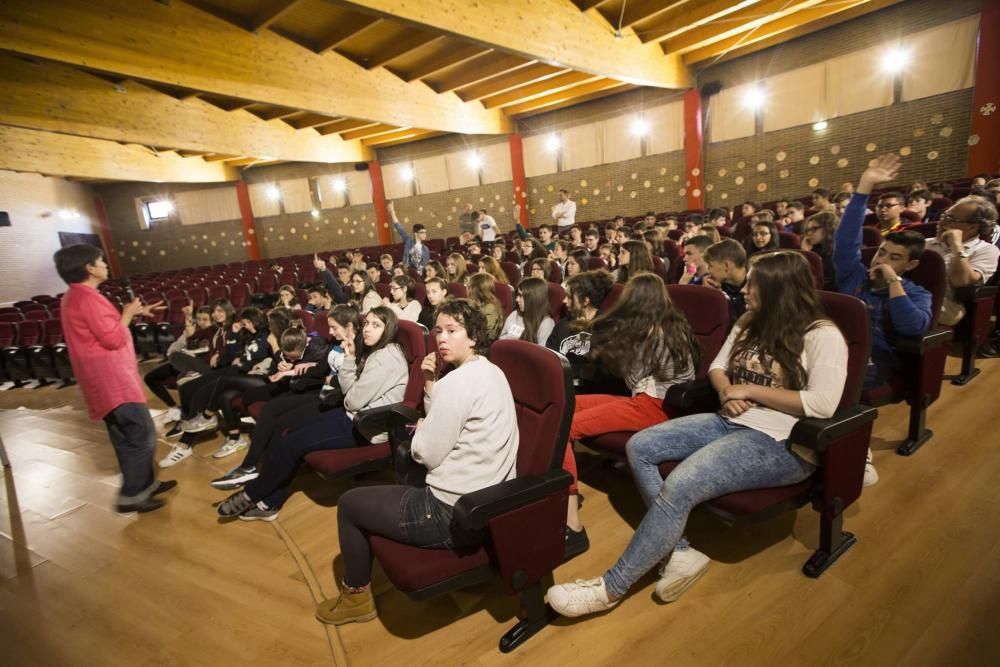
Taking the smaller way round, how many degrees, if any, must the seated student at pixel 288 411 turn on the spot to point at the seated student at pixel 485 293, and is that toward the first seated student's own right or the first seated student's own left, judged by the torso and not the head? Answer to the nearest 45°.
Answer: approximately 180°

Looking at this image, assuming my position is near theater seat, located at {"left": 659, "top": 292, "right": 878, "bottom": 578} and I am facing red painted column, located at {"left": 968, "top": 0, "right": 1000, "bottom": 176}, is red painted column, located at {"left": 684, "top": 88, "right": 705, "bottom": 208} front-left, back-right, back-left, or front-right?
front-left

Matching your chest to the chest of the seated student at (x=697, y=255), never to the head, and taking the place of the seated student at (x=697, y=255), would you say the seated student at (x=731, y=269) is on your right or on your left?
on your left

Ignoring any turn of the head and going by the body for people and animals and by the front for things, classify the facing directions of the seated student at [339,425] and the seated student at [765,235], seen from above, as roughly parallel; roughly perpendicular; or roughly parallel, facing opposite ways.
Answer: roughly parallel

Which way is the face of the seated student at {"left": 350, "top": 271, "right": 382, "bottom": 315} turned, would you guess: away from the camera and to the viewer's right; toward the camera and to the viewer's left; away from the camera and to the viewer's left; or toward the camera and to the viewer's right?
toward the camera and to the viewer's left

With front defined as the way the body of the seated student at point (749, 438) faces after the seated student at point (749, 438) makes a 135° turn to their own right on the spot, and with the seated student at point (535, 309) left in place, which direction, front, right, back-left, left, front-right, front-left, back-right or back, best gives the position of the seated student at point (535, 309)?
front-left

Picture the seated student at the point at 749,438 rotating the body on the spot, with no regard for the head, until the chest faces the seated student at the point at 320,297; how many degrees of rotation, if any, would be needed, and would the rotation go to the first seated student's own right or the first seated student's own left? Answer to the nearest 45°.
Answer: approximately 90° to the first seated student's own right

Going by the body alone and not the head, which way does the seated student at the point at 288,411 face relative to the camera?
to the viewer's left

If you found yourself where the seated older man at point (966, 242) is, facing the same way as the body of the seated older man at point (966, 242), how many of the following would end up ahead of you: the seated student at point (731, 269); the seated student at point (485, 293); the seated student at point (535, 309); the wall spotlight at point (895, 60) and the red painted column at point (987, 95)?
3

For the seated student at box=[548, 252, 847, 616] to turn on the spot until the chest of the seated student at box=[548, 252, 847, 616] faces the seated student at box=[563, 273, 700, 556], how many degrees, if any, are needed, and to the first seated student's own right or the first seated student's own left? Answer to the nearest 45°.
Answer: approximately 90° to the first seated student's own right

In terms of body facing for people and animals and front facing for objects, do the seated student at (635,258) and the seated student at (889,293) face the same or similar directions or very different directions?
same or similar directions

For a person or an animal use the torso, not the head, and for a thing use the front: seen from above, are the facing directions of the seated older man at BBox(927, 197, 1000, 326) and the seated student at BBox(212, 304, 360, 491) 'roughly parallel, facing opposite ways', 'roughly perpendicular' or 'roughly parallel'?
roughly parallel

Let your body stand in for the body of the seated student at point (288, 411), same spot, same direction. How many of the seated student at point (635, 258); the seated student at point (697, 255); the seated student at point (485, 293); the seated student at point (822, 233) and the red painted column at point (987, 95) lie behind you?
5

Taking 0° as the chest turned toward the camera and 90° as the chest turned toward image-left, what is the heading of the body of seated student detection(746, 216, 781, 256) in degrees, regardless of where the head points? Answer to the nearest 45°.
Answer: approximately 45°

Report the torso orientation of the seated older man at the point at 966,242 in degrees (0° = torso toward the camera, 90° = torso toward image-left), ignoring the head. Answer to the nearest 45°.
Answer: approximately 45°

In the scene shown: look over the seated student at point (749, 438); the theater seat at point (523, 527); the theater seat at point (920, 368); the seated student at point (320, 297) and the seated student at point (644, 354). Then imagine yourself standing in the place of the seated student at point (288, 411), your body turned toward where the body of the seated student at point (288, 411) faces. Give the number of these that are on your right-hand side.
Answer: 1

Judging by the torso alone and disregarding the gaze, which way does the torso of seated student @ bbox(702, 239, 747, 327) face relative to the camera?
to the viewer's left

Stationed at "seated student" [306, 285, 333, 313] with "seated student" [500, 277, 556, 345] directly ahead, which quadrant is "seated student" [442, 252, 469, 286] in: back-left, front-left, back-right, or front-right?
front-left
